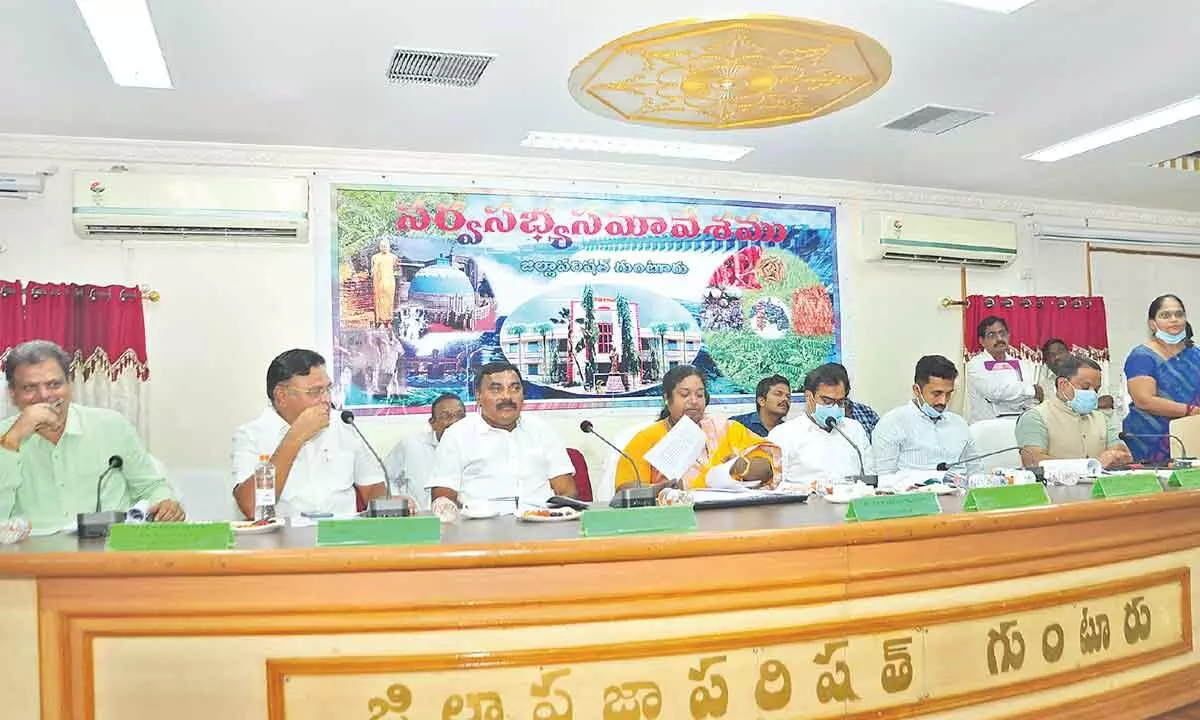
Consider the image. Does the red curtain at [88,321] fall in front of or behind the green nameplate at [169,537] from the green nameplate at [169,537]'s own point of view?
behind

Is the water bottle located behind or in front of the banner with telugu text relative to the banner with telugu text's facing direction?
in front

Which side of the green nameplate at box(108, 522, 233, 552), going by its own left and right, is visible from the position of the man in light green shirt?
back

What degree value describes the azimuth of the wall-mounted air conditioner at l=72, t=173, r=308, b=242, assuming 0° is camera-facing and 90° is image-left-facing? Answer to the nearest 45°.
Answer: approximately 0°

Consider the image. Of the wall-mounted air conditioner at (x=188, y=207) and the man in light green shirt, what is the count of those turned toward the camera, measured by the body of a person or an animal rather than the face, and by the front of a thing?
2

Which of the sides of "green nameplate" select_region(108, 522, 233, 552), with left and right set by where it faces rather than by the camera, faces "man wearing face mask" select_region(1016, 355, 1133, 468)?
left

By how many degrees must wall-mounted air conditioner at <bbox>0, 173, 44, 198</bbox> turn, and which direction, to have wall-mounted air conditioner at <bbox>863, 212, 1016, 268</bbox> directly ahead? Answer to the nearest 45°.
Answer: approximately 90° to its left

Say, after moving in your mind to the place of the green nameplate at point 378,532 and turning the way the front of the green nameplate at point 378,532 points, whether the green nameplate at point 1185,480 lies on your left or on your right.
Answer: on your left

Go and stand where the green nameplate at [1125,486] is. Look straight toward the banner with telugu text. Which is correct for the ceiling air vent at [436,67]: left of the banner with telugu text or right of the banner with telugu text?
left
